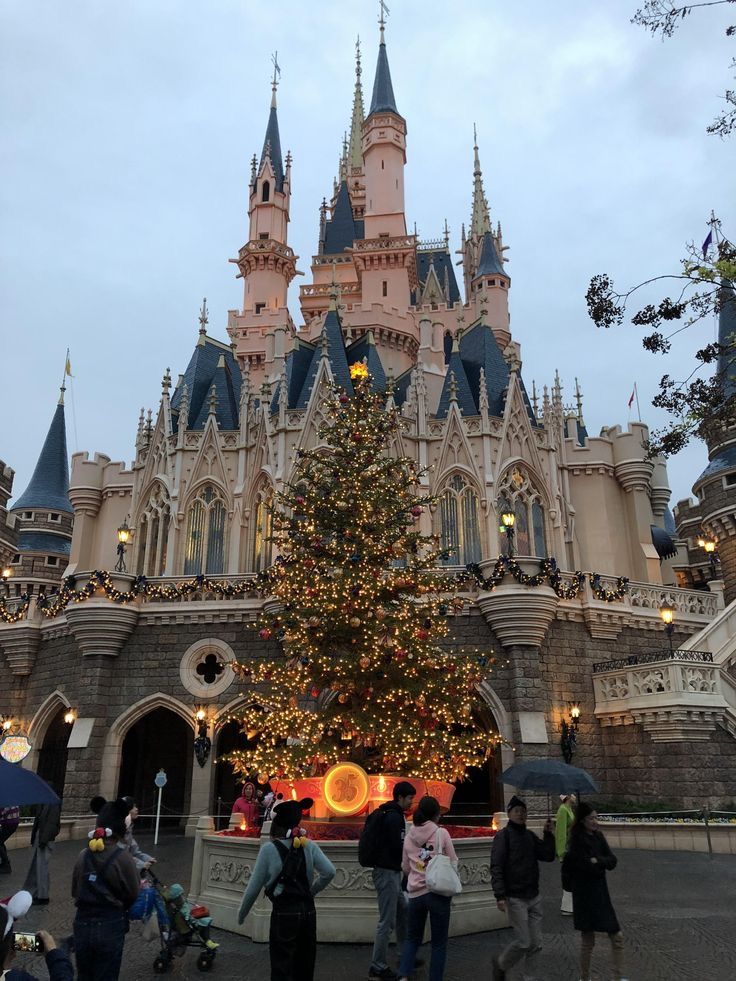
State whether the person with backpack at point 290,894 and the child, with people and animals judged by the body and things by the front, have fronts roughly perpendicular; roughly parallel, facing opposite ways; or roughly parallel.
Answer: roughly perpendicular

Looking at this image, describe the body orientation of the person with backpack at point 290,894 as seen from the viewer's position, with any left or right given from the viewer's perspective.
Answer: facing away from the viewer

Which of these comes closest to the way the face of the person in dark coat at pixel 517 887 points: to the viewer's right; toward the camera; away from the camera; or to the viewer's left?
toward the camera

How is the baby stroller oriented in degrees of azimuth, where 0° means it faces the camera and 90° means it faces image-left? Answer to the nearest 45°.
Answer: approximately 270°

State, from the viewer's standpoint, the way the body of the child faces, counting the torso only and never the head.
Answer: to the viewer's right

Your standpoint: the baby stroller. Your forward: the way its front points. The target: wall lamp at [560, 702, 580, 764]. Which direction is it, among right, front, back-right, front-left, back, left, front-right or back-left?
front-left

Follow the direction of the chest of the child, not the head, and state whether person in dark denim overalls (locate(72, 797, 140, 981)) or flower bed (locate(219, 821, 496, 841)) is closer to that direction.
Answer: the flower bed

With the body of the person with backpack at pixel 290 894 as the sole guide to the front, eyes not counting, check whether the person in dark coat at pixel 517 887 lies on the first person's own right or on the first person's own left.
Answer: on the first person's own right

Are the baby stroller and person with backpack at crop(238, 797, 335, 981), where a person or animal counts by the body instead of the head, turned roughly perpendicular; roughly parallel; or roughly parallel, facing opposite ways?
roughly perpendicular

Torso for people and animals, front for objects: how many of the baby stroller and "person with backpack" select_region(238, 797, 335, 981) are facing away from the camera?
1

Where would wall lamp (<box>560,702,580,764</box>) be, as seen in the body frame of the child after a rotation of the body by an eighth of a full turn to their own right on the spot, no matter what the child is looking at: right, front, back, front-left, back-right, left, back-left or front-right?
left

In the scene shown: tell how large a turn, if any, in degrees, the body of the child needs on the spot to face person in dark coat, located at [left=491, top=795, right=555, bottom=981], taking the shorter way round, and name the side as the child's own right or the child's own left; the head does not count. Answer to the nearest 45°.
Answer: approximately 45° to the child's own right

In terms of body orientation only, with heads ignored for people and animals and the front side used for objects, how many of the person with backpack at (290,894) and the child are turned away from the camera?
1

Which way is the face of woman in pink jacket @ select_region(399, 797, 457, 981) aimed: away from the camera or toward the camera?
away from the camera

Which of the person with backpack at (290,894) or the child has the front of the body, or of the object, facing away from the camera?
the person with backpack

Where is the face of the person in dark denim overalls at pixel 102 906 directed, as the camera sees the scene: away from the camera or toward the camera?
away from the camera

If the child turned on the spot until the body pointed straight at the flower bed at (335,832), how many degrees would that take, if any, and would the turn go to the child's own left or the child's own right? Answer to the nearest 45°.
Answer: approximately 45° to the child's own left

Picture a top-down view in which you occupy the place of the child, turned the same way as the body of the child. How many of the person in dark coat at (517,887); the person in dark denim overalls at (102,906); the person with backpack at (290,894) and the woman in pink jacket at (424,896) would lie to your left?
0

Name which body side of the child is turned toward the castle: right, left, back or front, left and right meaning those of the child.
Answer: left
